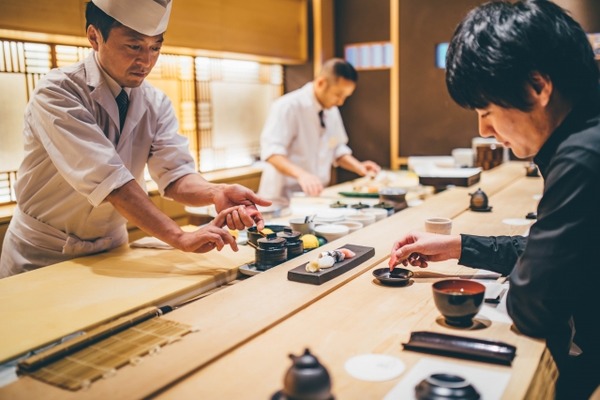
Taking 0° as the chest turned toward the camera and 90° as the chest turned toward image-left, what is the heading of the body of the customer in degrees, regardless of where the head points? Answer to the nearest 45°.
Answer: approximately 90°

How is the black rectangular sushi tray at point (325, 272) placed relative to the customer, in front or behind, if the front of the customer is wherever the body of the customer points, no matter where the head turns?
in front

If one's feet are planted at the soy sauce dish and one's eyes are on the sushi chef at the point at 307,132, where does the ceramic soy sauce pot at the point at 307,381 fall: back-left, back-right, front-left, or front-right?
back-left

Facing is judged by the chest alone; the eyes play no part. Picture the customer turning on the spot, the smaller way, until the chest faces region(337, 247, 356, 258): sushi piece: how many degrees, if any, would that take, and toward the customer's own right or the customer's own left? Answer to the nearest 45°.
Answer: approximately 45° to the customer's own right

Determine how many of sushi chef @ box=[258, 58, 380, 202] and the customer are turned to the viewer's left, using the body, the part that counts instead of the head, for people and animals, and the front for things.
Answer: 1

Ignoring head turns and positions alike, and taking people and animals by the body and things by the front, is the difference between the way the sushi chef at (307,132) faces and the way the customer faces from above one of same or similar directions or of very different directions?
very different directions

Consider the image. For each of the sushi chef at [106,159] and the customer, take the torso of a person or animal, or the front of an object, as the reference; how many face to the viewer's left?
1

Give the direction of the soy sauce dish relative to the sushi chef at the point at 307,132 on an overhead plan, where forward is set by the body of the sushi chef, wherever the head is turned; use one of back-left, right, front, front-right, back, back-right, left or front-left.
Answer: front-right

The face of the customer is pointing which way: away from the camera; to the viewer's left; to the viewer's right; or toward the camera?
to the viewer's left

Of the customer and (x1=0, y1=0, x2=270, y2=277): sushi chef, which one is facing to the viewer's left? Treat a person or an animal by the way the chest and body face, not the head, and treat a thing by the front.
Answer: the customer
